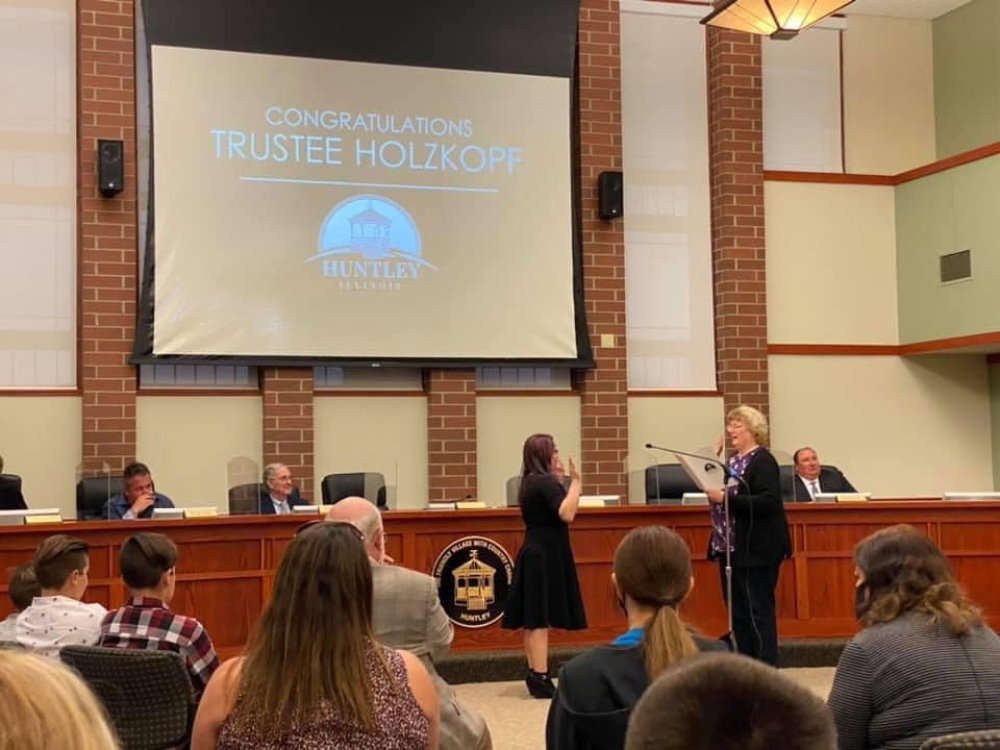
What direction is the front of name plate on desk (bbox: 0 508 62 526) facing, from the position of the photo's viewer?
facing the viewer

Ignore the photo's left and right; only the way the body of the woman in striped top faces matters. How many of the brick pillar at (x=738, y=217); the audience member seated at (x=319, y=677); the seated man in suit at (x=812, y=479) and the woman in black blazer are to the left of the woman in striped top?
1

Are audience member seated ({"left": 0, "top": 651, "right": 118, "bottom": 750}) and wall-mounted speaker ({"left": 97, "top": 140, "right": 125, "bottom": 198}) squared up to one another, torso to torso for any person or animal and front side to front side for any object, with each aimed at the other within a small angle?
yes

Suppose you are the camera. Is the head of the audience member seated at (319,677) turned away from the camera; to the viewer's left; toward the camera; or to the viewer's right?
away from the camera

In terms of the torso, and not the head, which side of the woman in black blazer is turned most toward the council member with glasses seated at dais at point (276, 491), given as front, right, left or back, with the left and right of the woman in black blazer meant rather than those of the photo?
front

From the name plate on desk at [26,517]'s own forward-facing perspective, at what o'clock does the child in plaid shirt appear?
The child in plaid shirt is roughly at 12 o'clock from the name plate on desk.

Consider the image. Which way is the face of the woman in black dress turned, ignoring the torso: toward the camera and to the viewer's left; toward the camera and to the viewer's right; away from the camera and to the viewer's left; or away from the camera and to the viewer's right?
away from the camera and to the viewer's right

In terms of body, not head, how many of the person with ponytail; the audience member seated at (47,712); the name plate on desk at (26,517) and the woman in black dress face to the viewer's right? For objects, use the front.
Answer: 1

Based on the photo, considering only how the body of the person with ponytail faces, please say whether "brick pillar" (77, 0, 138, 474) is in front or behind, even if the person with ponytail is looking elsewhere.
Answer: in front

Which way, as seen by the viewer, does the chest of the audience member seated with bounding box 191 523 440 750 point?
away from the camera

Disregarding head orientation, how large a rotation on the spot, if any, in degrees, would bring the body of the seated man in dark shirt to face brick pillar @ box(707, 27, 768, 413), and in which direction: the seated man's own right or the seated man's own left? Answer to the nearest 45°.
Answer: approximately 45° to the seated man's own left

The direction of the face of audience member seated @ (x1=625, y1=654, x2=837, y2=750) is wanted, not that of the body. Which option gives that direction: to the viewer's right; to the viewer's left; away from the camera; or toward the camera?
away from the camera

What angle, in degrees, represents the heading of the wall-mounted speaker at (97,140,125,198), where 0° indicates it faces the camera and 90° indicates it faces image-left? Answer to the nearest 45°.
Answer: approximately 0°

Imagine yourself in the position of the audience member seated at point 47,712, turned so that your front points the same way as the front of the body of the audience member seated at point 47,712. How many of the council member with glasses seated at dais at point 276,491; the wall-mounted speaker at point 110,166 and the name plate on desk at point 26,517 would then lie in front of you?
3

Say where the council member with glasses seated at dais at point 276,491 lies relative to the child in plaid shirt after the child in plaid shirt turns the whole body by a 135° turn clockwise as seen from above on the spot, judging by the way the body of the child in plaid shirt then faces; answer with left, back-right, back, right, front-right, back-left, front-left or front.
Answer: back

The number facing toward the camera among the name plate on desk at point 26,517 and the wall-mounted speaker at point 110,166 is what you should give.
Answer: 2

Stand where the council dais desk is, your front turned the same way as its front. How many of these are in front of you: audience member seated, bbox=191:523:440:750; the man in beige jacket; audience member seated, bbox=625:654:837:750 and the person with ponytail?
4

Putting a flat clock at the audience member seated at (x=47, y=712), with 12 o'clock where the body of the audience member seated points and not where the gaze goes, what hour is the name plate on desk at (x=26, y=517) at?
The name plate on desk is roughly at 12 o'clock from the audience member seated.

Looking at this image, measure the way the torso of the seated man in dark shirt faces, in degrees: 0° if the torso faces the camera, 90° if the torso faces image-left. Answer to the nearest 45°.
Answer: approximately 315°

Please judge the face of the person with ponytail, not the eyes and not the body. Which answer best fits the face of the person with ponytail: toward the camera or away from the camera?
away from the camera

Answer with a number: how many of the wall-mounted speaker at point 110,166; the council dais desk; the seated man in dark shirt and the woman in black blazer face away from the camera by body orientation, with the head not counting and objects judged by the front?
0

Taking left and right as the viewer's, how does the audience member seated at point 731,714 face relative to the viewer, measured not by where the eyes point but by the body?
facing away from the viewer

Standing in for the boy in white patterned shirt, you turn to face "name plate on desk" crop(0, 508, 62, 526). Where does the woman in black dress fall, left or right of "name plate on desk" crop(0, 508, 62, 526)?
right
